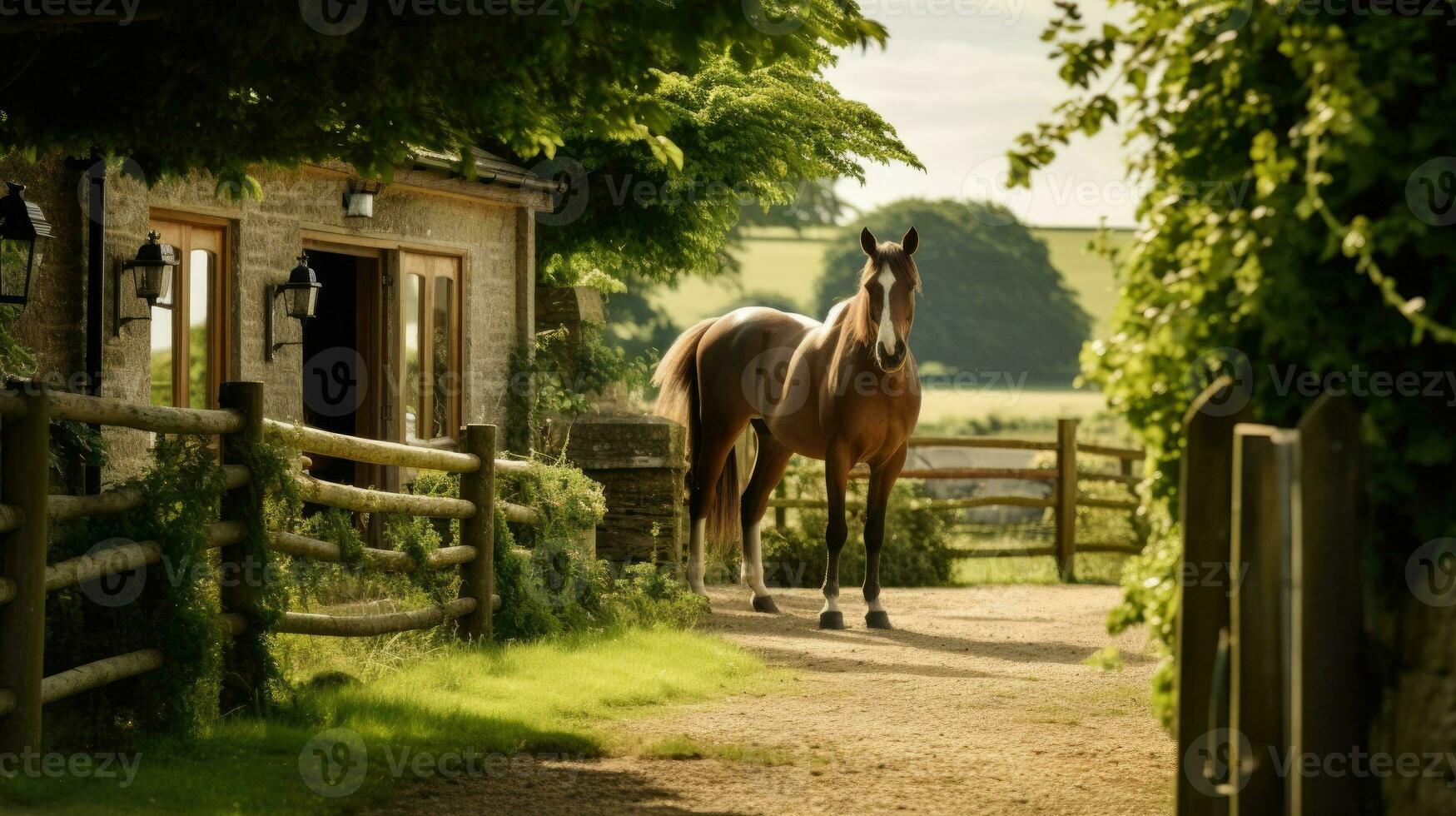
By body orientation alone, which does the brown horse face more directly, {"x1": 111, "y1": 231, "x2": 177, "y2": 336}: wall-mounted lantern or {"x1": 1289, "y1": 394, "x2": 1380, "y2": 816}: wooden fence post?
the wooden fence post

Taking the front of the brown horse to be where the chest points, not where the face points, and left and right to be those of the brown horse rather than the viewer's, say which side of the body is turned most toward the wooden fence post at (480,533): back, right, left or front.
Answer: right

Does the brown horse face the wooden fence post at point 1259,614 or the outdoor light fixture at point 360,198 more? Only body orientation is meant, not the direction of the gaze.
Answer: the wooden fence post

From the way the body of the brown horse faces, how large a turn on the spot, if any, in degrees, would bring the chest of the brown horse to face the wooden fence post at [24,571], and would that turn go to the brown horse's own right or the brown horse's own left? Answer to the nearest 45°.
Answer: approximately 45° to the brown horse's own right

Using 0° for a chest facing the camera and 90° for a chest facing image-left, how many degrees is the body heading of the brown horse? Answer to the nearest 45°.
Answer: approximately 315°

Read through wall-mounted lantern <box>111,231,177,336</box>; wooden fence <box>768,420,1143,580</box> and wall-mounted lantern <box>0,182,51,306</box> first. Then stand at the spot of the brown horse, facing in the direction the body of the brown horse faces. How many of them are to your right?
2

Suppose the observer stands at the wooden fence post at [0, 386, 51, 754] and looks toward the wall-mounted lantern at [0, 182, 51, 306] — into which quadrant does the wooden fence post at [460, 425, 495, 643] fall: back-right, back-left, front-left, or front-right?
front-right

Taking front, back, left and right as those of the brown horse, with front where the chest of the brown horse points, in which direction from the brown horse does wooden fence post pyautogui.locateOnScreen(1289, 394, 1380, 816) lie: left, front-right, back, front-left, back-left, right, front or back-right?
front-right
